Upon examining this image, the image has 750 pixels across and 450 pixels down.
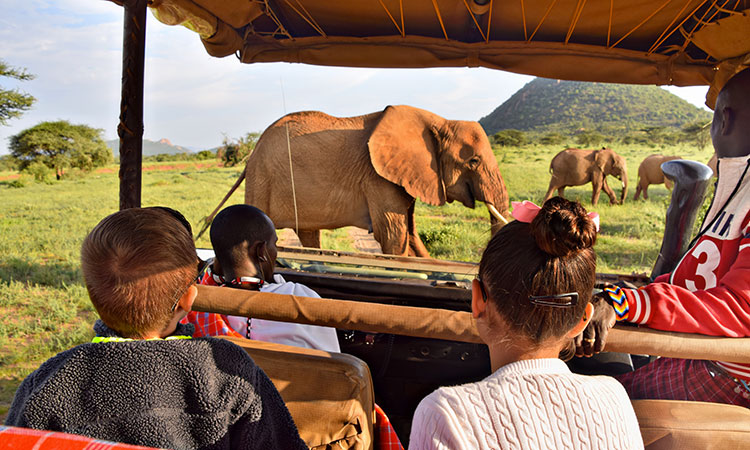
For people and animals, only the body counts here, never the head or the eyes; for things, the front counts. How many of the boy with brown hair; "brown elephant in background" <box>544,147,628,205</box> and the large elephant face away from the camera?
1

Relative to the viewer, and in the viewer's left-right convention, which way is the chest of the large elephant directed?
facing to the right of the viewer

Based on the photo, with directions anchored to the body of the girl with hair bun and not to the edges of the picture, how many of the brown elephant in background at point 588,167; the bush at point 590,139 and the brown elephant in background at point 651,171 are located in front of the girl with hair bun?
3

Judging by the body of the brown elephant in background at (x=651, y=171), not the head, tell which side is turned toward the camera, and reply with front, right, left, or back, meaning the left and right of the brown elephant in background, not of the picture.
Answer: right

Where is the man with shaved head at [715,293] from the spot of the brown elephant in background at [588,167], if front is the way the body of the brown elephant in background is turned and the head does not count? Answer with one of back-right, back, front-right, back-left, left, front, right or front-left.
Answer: right

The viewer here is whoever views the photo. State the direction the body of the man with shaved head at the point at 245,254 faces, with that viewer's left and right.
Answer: facing away from the viewer and to the right of the viewer

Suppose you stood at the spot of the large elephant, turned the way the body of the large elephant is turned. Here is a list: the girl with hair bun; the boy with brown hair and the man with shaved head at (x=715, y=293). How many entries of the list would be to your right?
3

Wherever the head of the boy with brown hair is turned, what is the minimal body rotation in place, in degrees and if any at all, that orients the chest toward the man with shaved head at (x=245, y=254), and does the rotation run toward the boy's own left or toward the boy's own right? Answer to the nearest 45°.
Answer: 0° — they already face them

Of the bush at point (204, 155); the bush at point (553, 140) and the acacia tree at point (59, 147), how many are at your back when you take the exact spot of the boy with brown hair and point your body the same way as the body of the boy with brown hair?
0

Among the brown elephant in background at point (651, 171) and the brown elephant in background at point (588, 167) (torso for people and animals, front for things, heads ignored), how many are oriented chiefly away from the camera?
0

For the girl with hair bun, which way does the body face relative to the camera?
away from the camera

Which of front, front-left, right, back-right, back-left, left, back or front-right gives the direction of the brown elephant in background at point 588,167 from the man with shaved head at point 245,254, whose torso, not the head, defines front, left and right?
front

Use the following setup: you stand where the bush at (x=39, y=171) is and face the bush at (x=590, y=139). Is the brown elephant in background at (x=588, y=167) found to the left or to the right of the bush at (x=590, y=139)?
right

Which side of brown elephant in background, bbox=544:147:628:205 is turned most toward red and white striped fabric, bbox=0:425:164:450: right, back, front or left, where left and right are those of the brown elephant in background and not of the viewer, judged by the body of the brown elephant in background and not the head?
right

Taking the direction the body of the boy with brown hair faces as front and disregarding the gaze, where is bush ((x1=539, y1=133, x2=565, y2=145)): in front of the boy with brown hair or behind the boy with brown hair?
in front

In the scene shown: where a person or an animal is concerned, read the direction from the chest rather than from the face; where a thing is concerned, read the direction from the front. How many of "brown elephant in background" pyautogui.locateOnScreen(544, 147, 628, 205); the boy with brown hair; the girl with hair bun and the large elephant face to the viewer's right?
2

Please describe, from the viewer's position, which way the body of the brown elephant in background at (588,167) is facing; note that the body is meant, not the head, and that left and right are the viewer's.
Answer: facing to the right of the viewer

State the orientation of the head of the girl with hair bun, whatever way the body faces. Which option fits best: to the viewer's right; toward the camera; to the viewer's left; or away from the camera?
away from the camera

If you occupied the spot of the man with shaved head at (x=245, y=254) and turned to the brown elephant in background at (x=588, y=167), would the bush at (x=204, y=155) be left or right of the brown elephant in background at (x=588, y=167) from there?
left
